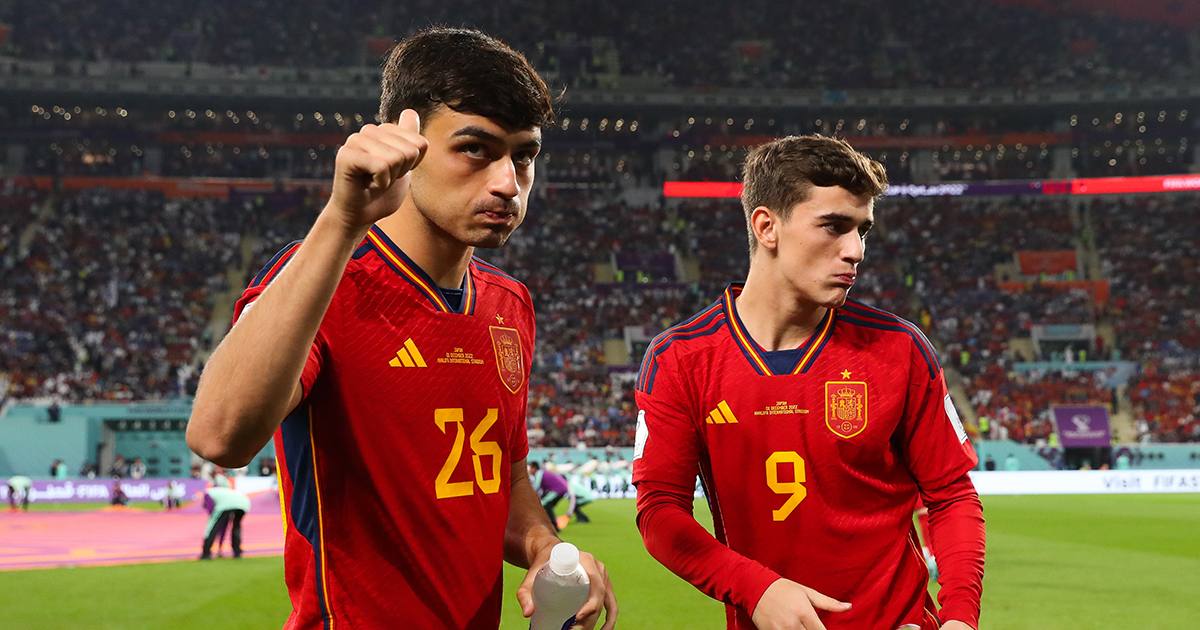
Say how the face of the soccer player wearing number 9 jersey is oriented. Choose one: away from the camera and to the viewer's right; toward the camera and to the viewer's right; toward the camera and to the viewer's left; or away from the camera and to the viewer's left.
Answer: toward the camera and to the viewer's right

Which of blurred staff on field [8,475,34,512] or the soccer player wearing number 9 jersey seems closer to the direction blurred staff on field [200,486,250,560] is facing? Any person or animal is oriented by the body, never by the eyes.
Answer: the blurred staff on field

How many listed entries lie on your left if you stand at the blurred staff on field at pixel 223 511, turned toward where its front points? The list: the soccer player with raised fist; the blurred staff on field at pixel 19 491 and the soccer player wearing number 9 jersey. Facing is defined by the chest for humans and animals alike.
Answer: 2

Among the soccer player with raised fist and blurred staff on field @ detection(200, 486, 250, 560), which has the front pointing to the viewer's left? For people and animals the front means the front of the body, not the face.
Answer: the blurred staff on field

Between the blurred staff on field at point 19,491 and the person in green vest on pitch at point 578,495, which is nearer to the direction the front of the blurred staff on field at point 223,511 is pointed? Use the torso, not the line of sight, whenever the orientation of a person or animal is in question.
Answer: the blurred staff on field

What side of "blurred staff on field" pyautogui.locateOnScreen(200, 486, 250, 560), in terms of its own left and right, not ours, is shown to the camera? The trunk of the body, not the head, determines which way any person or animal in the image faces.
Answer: left

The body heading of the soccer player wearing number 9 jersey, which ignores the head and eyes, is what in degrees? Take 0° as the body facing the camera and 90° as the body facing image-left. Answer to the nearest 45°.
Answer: approximately 0°

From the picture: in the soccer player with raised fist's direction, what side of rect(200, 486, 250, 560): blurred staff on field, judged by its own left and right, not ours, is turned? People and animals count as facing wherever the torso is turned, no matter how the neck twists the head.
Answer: left

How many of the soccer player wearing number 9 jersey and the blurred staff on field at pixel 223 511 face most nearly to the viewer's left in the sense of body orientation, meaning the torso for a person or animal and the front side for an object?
1

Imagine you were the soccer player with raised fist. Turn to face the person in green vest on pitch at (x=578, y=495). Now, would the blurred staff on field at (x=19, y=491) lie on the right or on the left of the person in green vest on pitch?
left

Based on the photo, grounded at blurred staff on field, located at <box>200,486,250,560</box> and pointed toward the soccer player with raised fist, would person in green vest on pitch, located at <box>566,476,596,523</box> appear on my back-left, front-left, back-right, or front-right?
back-left

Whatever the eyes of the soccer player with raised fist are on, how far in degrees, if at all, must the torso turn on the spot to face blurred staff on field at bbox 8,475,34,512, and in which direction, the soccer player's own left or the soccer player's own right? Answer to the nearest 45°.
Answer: approximately 135° to the soccer player's own left

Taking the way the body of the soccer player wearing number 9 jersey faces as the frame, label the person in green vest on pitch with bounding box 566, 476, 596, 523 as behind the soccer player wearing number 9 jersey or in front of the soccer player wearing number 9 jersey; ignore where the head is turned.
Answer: behind

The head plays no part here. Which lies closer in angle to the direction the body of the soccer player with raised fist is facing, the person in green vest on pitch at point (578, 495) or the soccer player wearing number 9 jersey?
the soccer player wearing number 9 jersey

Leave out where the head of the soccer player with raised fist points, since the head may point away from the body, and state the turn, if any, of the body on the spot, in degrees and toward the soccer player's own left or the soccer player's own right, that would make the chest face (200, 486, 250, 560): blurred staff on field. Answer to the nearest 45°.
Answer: approximately 135° to the soccer player's own left
